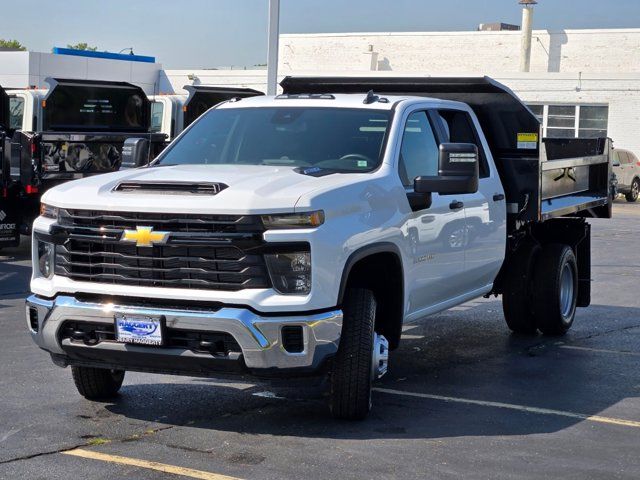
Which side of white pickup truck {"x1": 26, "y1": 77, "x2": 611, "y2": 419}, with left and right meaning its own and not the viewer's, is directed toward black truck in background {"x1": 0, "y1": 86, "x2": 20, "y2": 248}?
right

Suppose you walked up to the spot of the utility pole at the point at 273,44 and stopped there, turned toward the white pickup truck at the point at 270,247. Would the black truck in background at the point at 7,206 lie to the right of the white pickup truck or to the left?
right

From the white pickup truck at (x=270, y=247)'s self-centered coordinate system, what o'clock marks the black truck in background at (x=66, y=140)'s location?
The black truck in background is roughly at 4 o'clock from the white pickup truck.

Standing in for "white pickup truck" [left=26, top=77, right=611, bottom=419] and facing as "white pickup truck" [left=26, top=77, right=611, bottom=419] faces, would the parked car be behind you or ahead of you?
behind

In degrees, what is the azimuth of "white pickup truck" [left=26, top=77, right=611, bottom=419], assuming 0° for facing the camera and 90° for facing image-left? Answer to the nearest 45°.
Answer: approximately 45°

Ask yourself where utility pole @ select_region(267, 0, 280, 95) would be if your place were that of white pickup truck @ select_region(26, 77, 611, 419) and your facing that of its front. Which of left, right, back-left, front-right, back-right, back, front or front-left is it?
back-right
